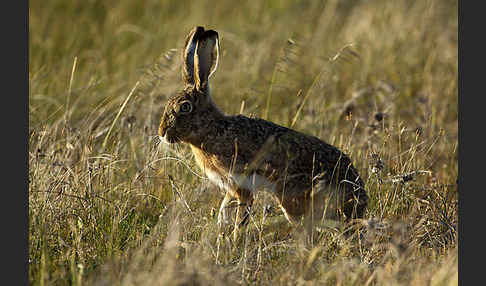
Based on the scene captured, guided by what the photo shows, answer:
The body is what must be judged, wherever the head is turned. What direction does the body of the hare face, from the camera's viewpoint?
to the viewer's left
